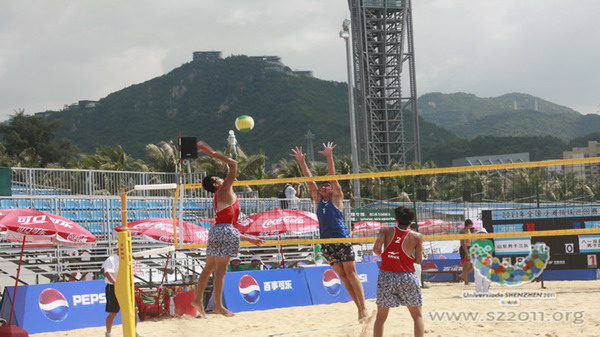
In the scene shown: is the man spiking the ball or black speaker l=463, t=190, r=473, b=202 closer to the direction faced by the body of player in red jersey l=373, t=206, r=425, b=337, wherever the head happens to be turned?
the black speaker

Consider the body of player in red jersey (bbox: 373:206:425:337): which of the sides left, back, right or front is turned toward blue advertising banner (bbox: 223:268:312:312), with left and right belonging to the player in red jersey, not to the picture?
front

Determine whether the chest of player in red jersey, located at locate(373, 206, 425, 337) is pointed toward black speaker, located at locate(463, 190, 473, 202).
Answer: yes

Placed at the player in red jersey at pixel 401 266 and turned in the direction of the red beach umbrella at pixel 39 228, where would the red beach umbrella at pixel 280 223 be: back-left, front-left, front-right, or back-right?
front-right

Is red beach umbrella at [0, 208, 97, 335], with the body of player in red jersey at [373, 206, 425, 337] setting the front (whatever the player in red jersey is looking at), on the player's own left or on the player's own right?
on the player's own left

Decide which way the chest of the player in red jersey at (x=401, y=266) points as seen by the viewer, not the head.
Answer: away from the camera

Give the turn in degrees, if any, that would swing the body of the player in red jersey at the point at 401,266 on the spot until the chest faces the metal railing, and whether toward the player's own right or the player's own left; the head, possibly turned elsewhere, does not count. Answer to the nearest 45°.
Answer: approximately 45° to the player's own left

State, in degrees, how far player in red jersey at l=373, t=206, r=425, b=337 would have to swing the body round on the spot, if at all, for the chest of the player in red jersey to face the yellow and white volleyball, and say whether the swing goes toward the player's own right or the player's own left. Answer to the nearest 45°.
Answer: approximately 90° to the player's own left

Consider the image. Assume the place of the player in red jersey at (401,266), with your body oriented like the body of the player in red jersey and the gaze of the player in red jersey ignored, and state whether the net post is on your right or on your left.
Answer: on your left

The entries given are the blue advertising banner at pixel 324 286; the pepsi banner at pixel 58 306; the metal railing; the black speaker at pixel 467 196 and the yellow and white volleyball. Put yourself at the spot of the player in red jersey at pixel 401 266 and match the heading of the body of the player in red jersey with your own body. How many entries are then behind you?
0

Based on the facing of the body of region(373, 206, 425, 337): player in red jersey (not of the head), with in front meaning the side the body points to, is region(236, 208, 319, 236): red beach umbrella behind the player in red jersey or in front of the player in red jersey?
in front

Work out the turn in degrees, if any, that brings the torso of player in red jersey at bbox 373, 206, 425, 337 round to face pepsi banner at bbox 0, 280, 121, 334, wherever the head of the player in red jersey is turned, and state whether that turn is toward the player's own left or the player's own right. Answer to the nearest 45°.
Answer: approximately 45° to the player's own left
